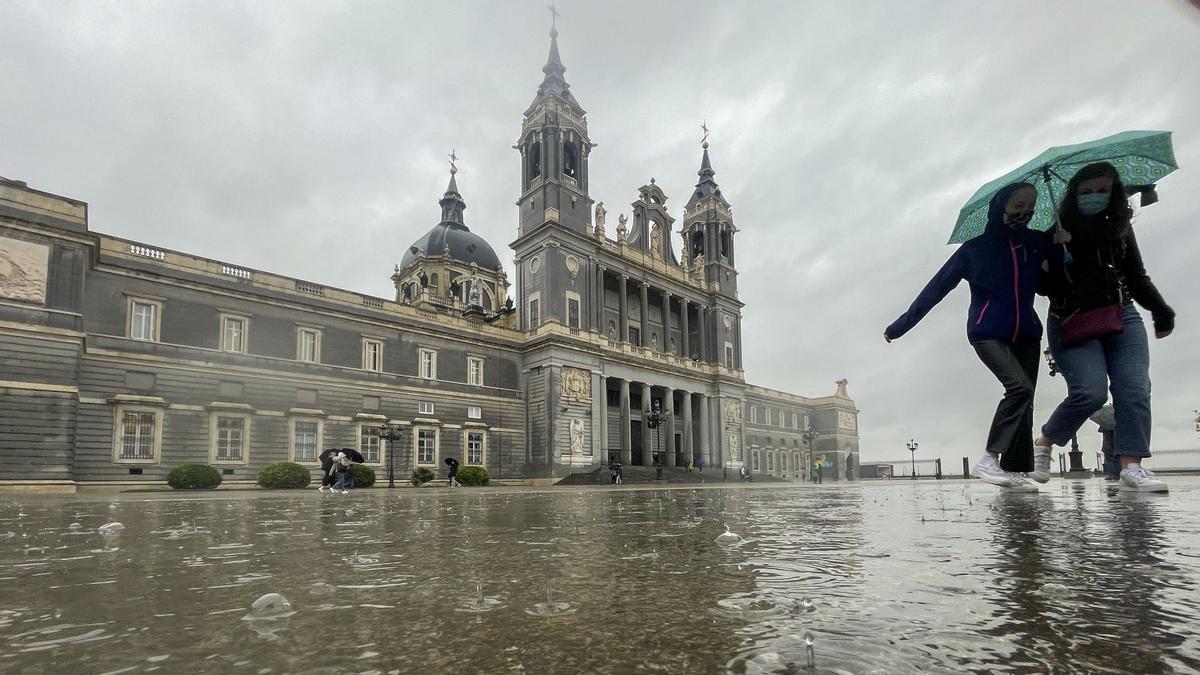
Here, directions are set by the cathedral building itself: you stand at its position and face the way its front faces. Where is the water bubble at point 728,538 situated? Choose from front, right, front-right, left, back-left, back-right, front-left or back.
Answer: front-right

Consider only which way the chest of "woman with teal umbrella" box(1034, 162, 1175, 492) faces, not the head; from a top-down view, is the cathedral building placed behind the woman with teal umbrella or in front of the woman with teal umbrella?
behind

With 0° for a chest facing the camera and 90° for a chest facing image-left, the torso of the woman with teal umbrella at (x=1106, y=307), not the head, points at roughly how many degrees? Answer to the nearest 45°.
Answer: approximately 315°

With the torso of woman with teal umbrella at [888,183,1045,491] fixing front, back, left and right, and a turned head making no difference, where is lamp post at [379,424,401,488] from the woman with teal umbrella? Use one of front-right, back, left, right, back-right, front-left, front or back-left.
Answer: back
